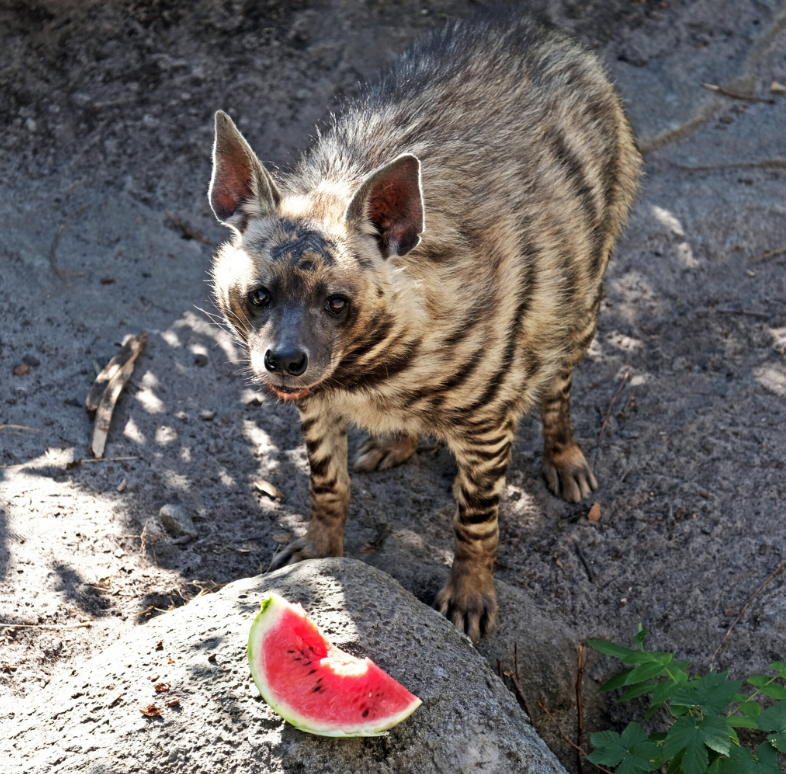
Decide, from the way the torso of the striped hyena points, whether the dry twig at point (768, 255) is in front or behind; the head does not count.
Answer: behind

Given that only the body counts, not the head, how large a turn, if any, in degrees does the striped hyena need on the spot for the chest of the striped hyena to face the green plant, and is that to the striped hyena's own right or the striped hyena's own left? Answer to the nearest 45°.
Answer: approximately 90° to the striped hyena's own left

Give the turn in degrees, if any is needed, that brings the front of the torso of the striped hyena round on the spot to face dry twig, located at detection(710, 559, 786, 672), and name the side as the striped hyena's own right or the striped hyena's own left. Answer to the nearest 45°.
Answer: approximately 135° to the striped hyena's own left

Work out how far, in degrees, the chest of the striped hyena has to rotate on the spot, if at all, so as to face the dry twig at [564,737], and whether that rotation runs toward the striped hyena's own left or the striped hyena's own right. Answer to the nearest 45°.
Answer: approximately 90° to the striped hyena's own left

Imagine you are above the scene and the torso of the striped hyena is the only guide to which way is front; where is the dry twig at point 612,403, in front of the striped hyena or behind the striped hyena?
behind

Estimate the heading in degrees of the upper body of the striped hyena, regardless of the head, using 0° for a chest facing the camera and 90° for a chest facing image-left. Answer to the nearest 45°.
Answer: approximately 45°

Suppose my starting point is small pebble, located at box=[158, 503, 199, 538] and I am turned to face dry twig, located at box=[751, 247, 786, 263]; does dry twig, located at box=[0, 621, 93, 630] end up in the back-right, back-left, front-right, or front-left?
back-right
